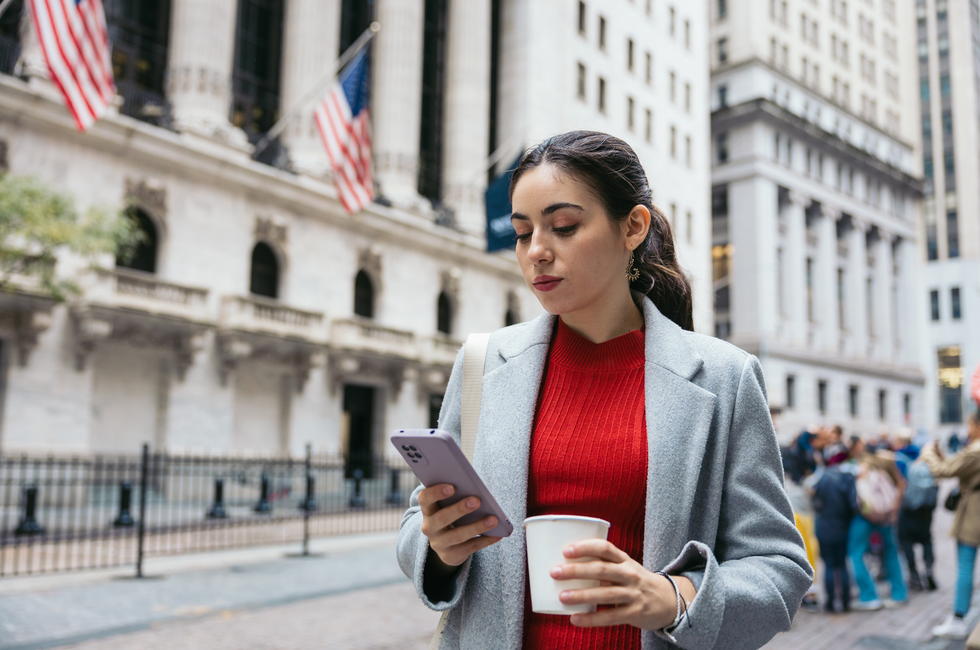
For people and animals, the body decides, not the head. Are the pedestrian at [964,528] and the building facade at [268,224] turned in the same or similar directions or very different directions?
very different directions

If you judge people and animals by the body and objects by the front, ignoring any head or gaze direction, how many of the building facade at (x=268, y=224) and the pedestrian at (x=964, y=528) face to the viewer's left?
1

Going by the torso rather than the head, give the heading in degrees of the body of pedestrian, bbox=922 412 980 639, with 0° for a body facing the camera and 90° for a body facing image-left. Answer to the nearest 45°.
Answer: approximately 90°

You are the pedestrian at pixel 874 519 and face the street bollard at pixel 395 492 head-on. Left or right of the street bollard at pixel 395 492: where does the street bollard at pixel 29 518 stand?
left

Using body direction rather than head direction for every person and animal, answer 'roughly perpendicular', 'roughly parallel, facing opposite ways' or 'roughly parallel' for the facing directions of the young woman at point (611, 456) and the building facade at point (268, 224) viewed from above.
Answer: roughly perpendicular

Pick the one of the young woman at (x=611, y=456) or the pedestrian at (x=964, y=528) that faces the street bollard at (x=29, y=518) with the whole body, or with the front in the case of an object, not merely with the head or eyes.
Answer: the pedestrian

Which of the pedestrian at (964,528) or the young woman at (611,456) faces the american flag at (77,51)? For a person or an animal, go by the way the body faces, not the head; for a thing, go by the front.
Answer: the pedestrian

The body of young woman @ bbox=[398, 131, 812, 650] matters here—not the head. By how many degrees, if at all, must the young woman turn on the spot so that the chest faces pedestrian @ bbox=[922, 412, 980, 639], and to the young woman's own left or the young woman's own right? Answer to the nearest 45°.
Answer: approximately 180°

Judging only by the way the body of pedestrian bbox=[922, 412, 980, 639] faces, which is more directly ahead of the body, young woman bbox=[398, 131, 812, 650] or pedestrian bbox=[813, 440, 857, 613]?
the pedestrian

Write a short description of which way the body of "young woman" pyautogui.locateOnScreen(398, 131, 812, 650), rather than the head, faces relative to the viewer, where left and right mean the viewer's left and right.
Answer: facing the viewer and to the left of the viewer

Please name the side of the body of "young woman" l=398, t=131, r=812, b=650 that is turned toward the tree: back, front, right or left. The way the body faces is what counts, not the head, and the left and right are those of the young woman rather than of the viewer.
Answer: right

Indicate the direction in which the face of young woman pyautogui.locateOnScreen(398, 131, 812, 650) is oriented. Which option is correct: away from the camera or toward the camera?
toward the camera

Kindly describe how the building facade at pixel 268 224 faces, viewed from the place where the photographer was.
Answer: facing the viewer and to the right of the viewer
